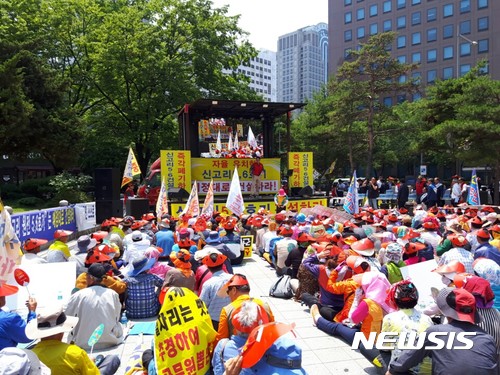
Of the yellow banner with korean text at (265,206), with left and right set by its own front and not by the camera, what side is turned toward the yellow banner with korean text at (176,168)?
right

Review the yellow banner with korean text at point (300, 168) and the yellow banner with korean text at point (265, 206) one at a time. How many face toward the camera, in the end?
2

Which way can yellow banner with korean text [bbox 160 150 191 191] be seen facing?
toward the camera

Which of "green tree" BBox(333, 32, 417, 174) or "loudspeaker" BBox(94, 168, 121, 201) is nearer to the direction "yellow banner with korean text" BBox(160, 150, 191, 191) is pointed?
the loudspeaker

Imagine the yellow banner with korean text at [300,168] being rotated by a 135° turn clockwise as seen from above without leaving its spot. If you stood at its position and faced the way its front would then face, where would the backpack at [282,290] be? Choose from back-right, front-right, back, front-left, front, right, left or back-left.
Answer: back-left

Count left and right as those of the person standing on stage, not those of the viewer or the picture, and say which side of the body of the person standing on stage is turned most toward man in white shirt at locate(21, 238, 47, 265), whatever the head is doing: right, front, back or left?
front

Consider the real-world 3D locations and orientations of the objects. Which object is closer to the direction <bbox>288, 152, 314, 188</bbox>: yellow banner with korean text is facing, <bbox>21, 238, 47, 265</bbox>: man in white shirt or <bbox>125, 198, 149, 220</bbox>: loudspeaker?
the man in white shirt

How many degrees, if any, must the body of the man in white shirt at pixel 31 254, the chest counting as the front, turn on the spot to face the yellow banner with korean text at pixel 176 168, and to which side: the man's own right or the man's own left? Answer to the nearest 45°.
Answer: approximately 45° to the man's own left

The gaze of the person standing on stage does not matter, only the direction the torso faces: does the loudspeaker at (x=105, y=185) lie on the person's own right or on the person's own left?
on the person's own right

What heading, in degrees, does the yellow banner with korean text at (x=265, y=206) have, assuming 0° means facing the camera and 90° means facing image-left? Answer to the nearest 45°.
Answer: approximately 0°

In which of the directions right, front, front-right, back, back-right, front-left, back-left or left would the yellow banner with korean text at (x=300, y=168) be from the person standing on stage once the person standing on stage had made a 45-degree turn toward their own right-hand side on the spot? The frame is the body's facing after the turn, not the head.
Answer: back

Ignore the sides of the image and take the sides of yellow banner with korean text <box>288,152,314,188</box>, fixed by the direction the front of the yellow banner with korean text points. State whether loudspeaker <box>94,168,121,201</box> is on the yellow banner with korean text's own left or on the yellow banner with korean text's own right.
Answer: on the yellow banner with korean text's own right

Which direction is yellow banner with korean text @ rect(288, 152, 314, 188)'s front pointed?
toward the camera

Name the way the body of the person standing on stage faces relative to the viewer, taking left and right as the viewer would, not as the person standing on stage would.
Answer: facing the viewer
